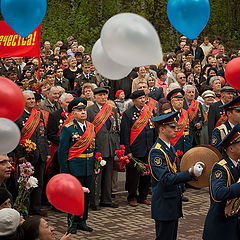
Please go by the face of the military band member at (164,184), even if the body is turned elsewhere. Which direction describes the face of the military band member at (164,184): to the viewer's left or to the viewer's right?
to the viewer's right

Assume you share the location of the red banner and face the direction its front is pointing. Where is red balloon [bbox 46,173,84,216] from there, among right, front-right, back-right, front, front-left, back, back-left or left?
front

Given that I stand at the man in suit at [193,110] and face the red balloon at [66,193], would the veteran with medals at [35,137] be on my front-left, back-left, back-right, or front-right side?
front-right

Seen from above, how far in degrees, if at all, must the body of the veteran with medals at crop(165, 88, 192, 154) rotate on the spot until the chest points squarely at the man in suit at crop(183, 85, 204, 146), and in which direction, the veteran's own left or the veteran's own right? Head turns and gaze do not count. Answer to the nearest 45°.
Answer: approximately 135° to the veteran's own left

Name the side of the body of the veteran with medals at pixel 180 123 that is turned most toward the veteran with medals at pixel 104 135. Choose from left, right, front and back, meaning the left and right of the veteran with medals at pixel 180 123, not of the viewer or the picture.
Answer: right

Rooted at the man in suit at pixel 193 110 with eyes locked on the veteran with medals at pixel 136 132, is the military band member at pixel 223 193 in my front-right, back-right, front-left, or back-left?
front-left

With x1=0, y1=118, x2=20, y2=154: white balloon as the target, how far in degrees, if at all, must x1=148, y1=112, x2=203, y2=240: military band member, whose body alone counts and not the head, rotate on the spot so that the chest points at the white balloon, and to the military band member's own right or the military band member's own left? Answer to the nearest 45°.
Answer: approximately 135° to the military band member's own right

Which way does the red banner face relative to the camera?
toward the camera

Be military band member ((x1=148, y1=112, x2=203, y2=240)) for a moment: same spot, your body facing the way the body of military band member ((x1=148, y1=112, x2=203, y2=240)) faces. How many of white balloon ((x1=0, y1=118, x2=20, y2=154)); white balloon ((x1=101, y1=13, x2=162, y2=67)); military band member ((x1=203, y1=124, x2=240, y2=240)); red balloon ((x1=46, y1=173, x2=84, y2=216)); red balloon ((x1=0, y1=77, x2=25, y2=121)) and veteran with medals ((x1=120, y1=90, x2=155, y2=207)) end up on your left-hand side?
1

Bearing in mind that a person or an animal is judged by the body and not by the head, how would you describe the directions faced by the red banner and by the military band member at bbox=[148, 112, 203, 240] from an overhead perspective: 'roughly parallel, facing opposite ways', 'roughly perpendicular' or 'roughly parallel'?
roughly perpendicular

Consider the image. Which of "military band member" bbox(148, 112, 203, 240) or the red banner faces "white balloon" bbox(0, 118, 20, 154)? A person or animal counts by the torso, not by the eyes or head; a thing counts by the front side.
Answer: the red banner

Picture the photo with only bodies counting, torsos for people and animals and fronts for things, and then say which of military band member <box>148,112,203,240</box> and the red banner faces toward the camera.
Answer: the red banner
